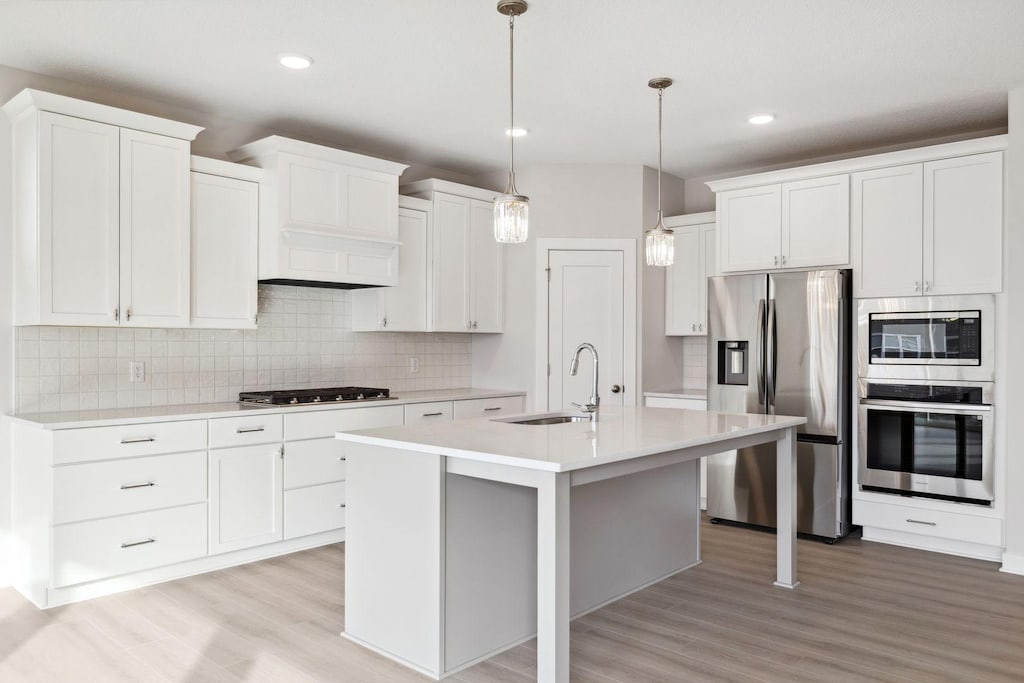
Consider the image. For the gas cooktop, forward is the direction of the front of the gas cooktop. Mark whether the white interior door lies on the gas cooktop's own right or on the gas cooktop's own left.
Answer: on the gas cooktop's own left

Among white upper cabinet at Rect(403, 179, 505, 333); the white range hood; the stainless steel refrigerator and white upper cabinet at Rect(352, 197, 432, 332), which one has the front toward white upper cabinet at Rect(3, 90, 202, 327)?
the stainless steel refrigerator

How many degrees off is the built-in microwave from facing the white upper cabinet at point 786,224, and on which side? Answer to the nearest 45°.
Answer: approximately 90° to its right

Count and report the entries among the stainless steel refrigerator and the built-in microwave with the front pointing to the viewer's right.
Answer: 0

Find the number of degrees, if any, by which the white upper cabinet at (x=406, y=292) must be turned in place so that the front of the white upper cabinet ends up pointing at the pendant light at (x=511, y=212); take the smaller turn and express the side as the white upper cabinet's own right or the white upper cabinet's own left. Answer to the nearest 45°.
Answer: approximately 45° to the white upper cabinet's own right

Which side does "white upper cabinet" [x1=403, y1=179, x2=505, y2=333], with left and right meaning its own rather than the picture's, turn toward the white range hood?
right

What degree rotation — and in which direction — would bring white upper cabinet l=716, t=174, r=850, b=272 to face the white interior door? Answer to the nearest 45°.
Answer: approximately 45° to its right

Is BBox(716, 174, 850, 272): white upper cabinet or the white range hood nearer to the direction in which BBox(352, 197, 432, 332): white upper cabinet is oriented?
the white upper cabinet

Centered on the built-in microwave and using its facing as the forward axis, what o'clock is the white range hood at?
The white range hood is roughly at 2 o'clock from the built-in microwave.

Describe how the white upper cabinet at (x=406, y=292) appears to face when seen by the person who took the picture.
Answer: facing the viewer and to the right of the viewer
